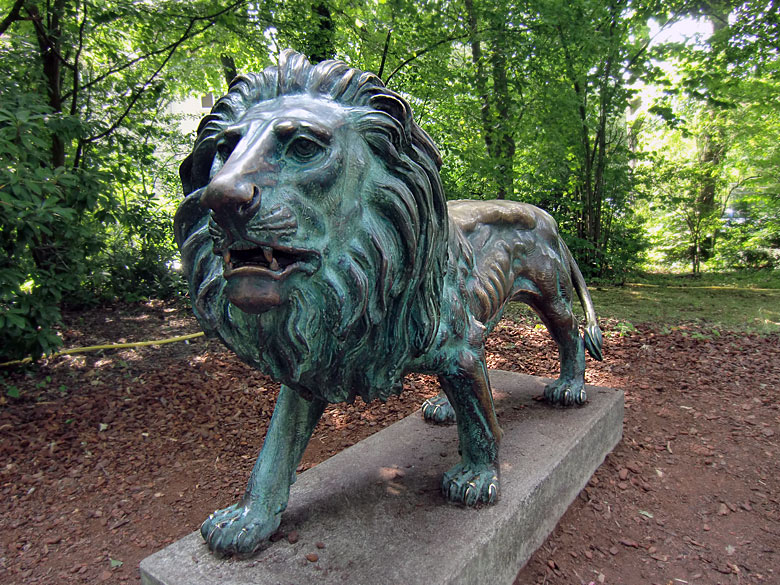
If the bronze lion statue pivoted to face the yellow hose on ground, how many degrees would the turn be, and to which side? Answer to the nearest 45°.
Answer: approximately 90° to its right

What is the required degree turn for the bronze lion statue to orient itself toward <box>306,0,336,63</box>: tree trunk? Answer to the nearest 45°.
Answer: approximately 135° to its right

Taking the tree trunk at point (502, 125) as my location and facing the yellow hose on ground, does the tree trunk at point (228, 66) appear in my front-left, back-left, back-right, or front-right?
front-right

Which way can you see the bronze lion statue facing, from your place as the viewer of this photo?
facing the viewer and to the left of the viewer

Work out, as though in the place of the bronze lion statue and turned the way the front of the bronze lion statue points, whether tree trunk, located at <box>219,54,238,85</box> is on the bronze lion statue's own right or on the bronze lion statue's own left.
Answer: on the bronze lion statue's own right

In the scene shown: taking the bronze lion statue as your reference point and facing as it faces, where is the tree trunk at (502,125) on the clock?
The tree trunk is roughly at 5 o'clock from the bronze lion statue.
